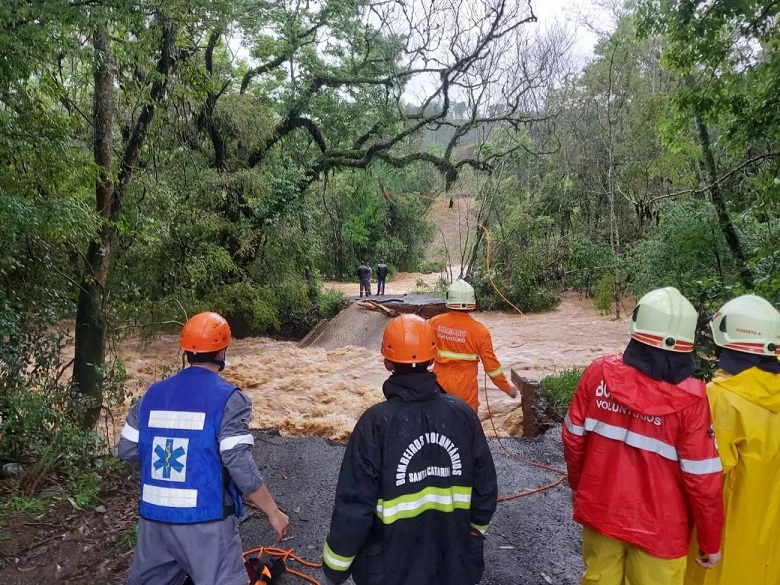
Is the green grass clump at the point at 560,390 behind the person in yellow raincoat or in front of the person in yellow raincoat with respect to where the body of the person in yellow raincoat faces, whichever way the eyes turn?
in front

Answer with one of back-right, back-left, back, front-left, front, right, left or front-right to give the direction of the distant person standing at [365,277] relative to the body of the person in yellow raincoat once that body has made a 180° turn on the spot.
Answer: back

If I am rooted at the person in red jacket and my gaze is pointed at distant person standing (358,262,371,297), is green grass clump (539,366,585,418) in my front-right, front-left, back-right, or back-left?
front-right

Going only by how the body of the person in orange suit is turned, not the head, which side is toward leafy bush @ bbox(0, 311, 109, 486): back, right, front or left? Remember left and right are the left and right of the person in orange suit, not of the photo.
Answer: left

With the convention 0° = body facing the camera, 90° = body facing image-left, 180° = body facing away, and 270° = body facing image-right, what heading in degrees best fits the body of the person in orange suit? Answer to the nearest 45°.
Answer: approximately 180°

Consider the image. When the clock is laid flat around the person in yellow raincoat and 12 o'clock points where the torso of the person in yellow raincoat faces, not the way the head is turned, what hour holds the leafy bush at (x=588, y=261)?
The leafy bush is roughly at 1 o'clock from the person in yellow raincoat.

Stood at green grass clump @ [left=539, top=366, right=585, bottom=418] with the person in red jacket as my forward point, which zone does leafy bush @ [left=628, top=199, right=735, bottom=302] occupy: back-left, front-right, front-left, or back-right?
back-left

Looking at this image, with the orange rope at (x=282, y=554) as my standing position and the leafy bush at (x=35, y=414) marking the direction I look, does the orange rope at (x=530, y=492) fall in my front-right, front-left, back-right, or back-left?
back-right

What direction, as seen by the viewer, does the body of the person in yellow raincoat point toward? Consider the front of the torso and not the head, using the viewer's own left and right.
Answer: facing away from the viewer and to the left of the viewer

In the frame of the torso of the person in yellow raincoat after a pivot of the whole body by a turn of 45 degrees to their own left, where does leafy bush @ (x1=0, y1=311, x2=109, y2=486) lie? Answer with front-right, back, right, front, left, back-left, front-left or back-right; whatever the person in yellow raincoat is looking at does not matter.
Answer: front

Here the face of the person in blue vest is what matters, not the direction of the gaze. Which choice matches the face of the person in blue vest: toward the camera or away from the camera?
away from the camera

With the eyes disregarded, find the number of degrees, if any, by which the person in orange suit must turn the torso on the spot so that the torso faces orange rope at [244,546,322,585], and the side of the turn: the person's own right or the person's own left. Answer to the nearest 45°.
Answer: approximately 135° to the person's own left
